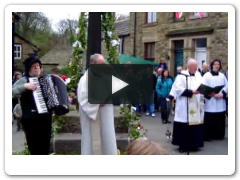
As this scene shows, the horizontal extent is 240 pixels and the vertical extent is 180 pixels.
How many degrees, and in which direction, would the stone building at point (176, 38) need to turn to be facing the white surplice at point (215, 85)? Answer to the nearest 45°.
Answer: approximately 45° to its left

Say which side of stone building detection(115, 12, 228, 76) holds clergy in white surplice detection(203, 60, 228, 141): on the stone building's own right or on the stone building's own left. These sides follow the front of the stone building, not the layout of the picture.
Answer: on the stone building's own left

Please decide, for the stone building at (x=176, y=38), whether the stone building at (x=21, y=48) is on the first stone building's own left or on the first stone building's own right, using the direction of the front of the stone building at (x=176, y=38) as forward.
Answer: on the first stone building's own right

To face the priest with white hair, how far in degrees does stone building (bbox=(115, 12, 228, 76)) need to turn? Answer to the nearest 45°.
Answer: approximately 45° to its left
